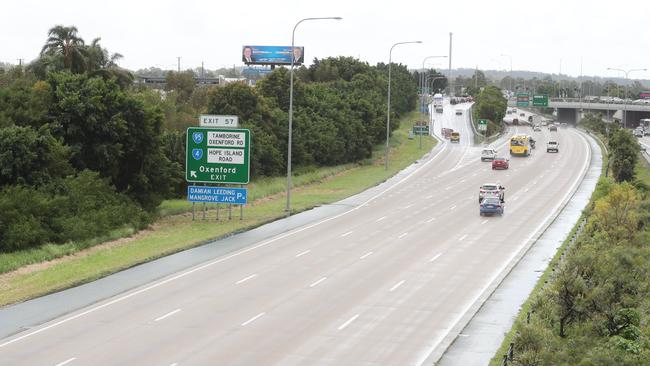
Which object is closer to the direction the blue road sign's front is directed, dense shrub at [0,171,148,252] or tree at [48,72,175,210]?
the dense shrub

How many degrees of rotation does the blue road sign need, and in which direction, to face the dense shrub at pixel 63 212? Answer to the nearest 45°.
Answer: approximately 45° to its right

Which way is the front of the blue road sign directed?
toward the camera

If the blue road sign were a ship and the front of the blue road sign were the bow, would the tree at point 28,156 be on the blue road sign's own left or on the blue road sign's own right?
on the blue road sign's own right

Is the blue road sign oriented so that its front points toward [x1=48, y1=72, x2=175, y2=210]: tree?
no

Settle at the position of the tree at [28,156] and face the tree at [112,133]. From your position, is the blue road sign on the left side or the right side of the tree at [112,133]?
right

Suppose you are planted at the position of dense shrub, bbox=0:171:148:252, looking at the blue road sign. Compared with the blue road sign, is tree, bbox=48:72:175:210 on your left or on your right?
left

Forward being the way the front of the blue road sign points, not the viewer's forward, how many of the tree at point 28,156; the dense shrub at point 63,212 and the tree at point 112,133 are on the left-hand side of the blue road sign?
0
